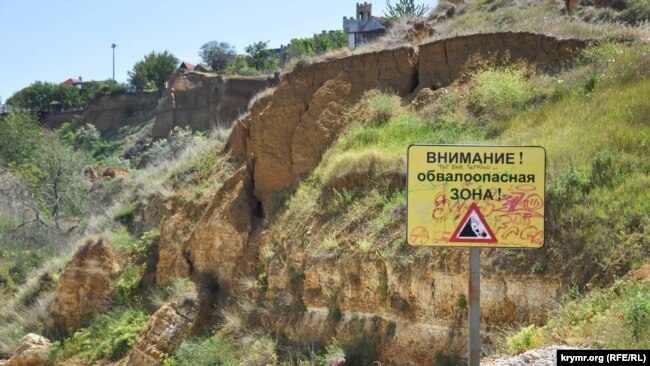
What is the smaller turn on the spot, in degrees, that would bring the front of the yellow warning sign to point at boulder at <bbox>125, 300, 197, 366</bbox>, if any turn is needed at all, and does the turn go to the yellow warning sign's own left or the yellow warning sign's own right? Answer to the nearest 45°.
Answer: approximately 135° to the yellow warning sign's own right

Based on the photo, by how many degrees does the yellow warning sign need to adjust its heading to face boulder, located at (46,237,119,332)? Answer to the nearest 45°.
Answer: approximately 135° to its right

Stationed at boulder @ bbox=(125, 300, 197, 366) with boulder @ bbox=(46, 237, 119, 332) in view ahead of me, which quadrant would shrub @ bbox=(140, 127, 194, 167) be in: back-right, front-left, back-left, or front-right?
front-right

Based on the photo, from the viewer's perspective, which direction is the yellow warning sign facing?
toward the camera

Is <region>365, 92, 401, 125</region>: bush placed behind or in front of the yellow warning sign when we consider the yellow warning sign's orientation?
behind

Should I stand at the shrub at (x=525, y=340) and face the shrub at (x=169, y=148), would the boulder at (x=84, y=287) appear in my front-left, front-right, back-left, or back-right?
front-left

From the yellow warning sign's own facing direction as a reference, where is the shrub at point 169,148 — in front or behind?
behind

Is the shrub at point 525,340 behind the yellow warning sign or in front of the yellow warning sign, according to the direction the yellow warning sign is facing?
behind
